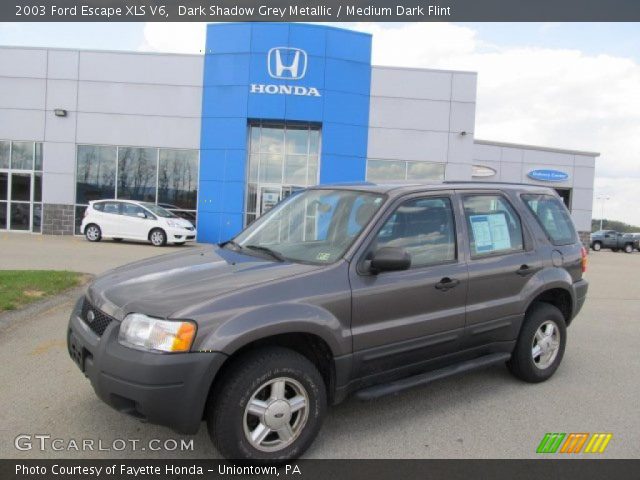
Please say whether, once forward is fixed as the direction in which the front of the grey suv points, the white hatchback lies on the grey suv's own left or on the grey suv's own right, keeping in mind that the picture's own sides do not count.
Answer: on the grey suv's own right

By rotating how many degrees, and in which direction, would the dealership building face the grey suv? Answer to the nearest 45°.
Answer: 0° — it already faces it

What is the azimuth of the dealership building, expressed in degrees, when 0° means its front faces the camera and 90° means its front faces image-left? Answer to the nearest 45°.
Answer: approximately 0°

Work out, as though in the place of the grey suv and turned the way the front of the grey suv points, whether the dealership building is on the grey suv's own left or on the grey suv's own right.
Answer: on the grey suv's own right

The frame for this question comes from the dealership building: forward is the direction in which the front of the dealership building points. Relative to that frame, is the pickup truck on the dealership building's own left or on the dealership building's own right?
on the dealership building's own left
